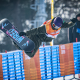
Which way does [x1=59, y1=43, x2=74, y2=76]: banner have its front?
toward the camera

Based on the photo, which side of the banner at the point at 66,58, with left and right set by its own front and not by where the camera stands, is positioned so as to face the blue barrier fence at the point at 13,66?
right

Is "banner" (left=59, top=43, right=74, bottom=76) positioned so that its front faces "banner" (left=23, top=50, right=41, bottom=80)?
no
